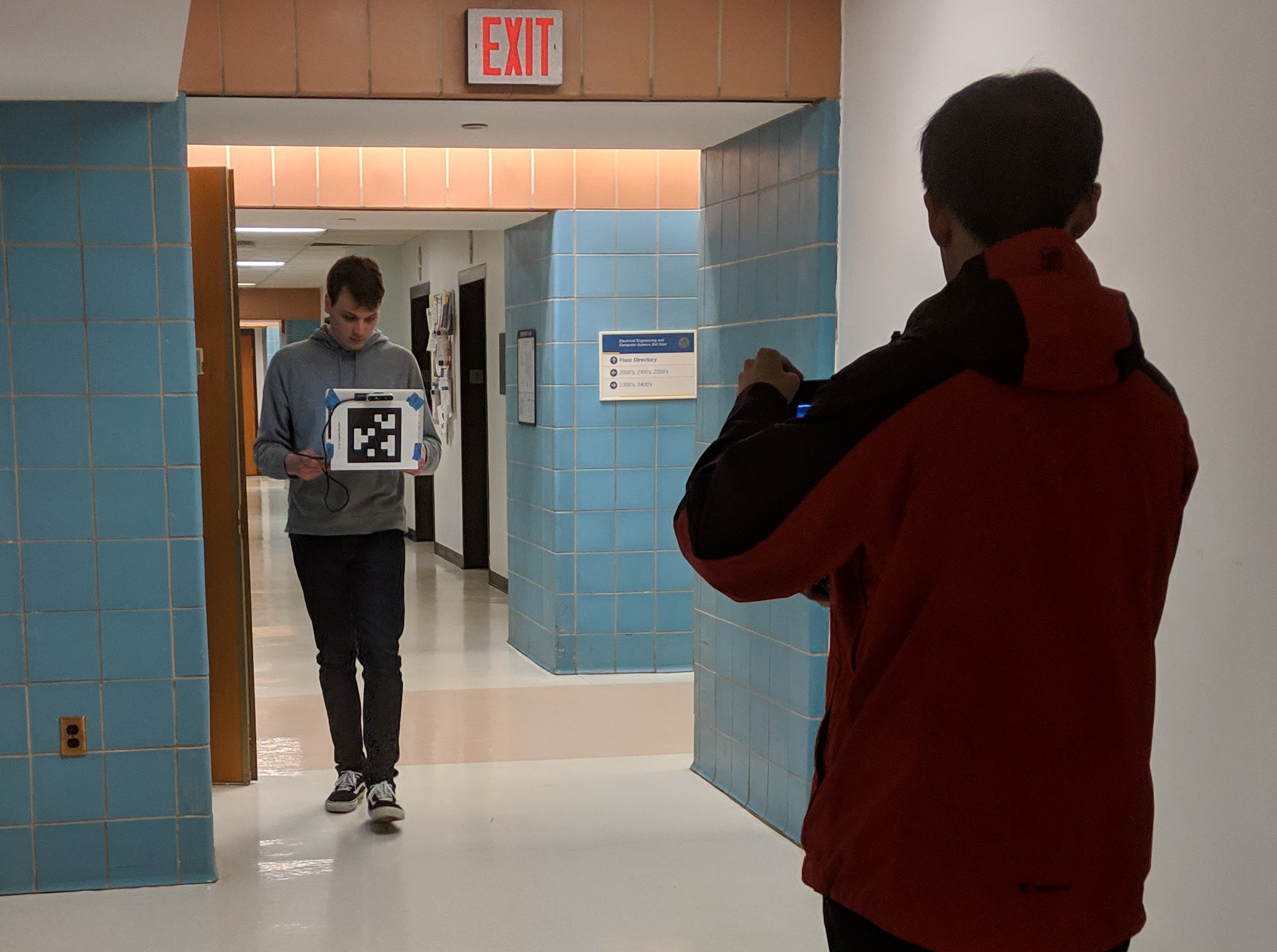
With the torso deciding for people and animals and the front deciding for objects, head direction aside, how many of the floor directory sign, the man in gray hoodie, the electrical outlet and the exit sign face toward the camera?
4

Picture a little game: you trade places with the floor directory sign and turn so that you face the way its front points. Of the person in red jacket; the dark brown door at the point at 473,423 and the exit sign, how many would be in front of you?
2

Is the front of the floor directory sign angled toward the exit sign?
yes

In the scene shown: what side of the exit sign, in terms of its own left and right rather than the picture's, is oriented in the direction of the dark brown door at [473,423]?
back

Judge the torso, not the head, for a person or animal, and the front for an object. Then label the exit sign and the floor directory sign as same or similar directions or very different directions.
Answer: same or similar directions

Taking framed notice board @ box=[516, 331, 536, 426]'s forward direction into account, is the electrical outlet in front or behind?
in front

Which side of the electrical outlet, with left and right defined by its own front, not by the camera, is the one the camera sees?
front

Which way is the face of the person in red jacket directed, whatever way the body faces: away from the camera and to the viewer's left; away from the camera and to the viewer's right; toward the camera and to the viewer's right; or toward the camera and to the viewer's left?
away from the camera and to the viewer's left

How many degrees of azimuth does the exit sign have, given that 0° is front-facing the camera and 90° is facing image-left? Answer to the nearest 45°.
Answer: approximately 0°

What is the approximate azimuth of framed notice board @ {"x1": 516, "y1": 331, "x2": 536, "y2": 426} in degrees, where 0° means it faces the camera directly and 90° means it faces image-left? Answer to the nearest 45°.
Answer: approximately 45°

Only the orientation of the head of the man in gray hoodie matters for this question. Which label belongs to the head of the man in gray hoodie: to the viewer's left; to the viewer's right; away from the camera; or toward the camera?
toward the camera

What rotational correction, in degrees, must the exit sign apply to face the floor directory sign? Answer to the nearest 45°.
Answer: approximately 180°

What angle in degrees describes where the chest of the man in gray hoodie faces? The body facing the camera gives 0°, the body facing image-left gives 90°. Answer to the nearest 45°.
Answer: approximately 0°

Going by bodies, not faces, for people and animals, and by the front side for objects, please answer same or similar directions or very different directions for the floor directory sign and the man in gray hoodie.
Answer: same or similar directions
